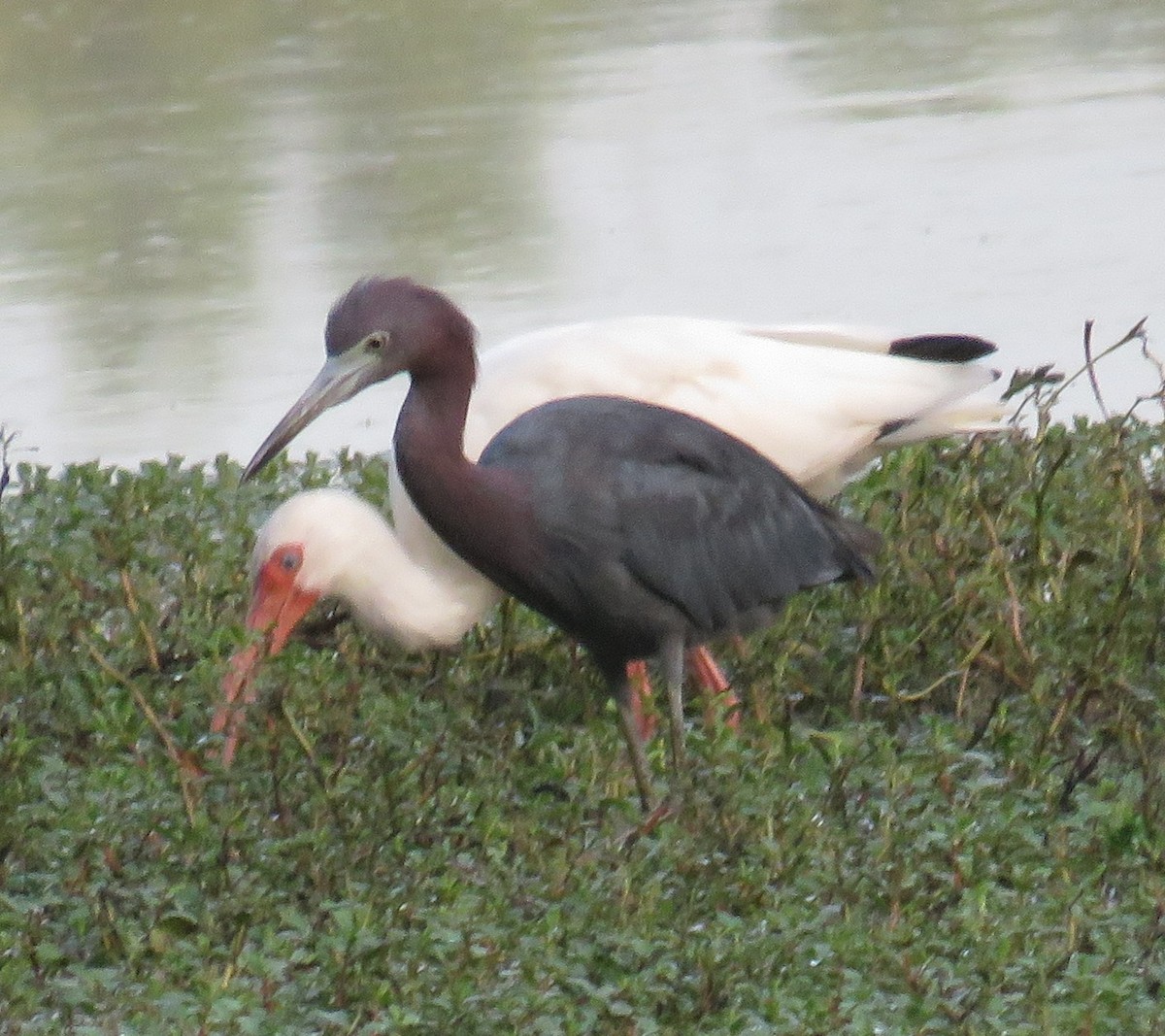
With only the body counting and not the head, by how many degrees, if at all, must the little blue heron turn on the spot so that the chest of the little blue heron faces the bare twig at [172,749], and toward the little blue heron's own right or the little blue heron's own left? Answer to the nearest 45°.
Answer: approximately 45° to the little blue heron's own left

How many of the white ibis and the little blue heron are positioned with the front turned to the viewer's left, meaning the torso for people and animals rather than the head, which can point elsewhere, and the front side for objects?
2

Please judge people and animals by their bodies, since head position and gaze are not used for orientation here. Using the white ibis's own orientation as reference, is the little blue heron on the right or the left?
on its left

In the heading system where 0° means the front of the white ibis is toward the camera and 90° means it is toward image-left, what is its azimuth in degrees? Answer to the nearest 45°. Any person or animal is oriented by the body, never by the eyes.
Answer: approximately 90°

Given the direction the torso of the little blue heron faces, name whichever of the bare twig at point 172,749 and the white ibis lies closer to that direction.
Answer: the bare twig

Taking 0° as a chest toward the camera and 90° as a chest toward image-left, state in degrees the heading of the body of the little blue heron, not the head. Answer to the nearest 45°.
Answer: approximately 90°

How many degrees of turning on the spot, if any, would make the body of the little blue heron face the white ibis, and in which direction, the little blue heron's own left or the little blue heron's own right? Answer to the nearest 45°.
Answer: approximately 135° to the little blue heron's own right

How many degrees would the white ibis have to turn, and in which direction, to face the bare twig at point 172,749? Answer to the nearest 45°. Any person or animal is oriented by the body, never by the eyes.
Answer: approximately 45° to its left
